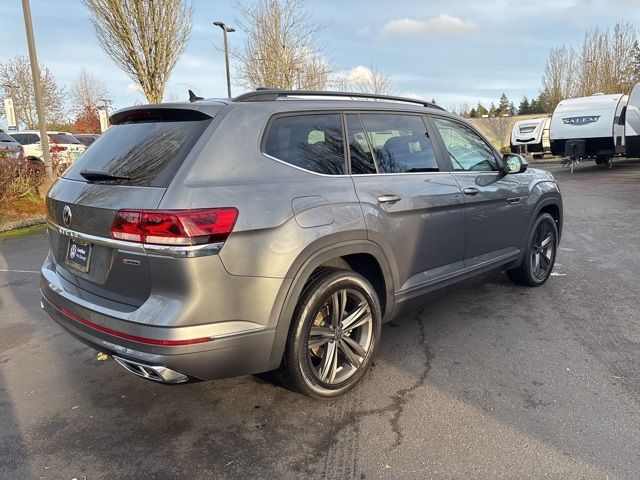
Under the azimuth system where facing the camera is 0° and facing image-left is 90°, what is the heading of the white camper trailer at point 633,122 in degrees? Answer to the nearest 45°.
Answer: approximately 45°

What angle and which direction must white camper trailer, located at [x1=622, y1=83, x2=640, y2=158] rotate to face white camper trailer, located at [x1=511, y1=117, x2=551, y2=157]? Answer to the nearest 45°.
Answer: approximately 90° to its right

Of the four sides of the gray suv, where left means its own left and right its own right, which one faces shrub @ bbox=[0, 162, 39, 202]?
left

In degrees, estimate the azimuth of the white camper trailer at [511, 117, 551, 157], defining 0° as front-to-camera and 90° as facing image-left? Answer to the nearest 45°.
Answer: approximately 45°

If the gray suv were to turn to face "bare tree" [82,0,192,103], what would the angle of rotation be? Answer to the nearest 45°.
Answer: approximately 45° to its left

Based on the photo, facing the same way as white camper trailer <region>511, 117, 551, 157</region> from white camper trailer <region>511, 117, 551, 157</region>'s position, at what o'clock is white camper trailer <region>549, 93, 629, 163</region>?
white camper trailer <region>549, 93, 629, 163</region> is roughly at 10 o'clock from white camper trailer <region>511, 117, 551, 157</region>.

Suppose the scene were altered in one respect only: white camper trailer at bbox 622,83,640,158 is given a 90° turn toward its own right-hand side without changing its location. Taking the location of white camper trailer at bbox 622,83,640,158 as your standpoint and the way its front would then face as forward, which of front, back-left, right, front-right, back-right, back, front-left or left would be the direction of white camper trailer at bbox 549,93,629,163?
front
